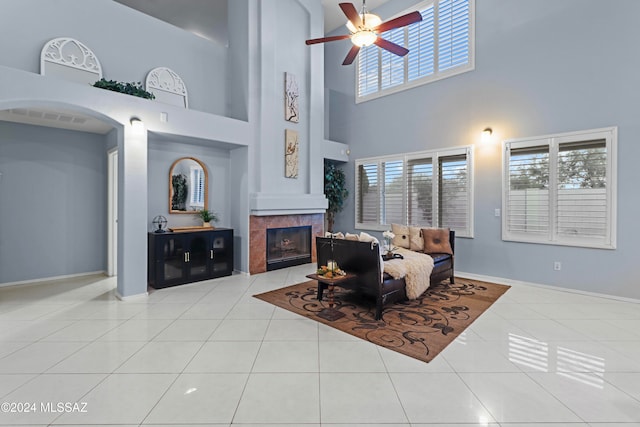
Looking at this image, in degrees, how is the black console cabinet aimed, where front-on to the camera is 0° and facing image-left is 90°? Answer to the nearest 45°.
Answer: approximately 315°

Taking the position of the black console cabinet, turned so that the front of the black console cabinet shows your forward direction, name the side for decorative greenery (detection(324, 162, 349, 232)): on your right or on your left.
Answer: on your left

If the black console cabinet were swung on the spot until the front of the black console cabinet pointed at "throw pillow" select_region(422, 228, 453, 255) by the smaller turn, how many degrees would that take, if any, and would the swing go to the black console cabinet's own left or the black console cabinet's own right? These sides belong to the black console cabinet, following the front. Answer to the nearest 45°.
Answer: approximately 45° to the black console cabinet's own left

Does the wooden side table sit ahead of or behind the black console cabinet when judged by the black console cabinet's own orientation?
ahead

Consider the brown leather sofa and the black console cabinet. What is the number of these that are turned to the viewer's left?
0

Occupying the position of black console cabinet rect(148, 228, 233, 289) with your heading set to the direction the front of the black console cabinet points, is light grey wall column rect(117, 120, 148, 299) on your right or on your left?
on your right

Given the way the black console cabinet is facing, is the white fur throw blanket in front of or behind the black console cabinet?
in front
